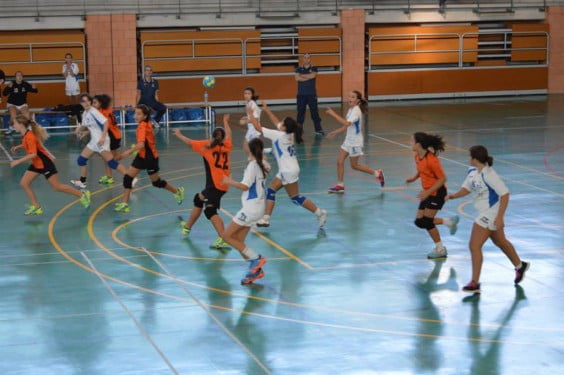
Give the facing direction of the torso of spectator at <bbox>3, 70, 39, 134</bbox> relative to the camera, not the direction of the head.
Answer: toward the camera

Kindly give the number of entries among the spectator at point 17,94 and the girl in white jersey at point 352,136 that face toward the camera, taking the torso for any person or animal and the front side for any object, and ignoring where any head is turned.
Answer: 1

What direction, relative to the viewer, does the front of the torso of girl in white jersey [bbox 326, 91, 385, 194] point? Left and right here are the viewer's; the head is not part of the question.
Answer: facing to the left of the viewer

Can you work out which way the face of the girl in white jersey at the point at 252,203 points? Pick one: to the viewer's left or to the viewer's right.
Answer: to the viewer's left

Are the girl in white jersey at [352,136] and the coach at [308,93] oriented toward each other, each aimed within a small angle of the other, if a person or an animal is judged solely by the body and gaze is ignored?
no

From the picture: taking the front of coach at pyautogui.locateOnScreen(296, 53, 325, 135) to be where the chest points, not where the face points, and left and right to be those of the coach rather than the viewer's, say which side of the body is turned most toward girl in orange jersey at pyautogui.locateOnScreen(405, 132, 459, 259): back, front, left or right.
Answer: front

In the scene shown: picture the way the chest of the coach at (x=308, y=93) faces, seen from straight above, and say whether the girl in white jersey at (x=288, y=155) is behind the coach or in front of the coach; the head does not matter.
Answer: in front

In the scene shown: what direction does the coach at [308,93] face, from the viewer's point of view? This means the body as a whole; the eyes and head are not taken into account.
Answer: toward the camera

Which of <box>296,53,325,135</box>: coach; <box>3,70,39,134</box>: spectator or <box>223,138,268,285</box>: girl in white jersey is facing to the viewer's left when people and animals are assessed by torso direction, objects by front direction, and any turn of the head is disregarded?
the girl in white jersey

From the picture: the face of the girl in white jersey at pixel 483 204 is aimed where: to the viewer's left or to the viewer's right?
to the viewer's left

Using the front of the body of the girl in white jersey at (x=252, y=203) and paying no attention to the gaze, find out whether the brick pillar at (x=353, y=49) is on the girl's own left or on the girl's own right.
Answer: on the girl's own right
